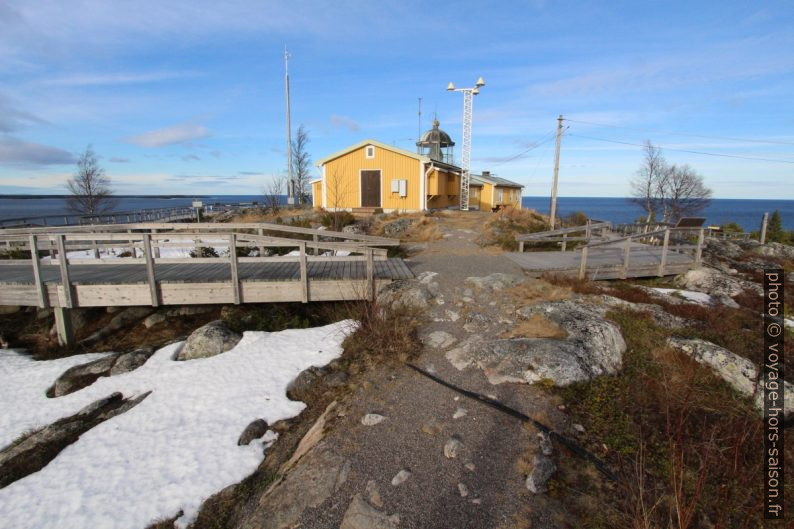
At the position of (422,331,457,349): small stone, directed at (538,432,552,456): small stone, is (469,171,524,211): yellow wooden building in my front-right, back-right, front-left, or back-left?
back-left

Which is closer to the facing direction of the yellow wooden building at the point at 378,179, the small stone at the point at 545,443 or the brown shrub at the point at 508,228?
the small stone

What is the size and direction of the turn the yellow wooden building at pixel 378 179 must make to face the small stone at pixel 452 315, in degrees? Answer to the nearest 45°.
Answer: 0° — it already faces it

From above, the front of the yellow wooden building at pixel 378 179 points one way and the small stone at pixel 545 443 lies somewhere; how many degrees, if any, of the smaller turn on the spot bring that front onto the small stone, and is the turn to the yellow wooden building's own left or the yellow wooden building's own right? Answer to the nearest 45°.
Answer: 0° — it already faces it

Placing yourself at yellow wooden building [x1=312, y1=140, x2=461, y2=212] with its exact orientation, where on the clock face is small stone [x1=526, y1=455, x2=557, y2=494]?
The small stone is roughly at 12 o'clock from the yellow wooden building.

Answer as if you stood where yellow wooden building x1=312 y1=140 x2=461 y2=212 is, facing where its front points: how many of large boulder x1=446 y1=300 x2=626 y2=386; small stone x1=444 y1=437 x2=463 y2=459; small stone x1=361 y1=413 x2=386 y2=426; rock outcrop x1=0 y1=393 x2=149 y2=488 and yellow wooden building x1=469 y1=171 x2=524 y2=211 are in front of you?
4

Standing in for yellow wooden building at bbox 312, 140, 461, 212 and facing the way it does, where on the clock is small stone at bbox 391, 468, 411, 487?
The small stone is roughly at 12 o'clock from the yellow wooden building.

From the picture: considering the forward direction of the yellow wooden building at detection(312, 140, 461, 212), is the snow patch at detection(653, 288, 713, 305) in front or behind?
in front

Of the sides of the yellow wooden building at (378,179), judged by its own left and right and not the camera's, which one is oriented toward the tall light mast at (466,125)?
left

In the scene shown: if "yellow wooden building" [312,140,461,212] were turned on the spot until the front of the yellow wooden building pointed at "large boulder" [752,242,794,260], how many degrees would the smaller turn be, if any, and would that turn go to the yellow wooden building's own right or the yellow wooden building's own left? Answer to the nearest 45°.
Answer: approximately 90° to the yellow wooden building's own left

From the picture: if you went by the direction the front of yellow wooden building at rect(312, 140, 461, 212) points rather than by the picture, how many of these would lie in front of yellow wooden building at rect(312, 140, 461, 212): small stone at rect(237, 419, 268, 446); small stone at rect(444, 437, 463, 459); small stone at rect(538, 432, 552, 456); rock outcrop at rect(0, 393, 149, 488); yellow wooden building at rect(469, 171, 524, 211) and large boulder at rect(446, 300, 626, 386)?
5

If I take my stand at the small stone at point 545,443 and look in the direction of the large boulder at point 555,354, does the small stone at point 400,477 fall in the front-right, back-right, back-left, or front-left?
back-left

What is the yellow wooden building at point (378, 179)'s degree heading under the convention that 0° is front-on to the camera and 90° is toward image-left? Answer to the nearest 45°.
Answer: approximately 0°

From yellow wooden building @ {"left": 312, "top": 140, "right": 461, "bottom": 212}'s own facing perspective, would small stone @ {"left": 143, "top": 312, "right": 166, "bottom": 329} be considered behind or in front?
in front

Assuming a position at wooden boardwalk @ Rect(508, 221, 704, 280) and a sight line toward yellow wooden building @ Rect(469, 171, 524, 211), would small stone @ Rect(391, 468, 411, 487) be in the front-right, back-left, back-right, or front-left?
back-left

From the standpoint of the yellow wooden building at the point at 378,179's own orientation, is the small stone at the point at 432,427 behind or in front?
in front
